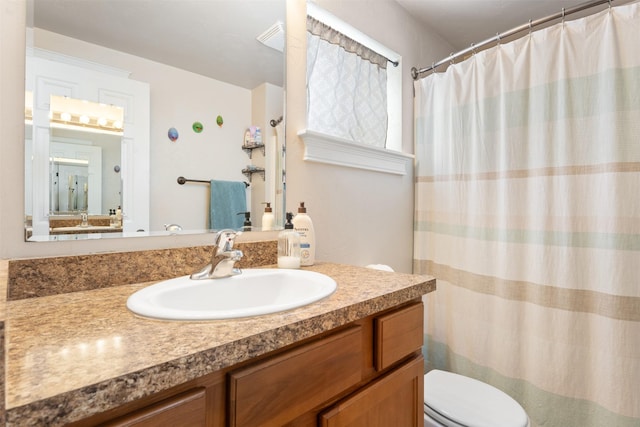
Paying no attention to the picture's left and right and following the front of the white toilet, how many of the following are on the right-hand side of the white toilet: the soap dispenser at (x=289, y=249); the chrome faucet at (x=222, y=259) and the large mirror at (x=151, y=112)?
3

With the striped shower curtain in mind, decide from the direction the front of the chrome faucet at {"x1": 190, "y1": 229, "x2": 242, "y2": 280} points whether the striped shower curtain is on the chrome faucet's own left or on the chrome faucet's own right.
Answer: on the chrome faucet's own left

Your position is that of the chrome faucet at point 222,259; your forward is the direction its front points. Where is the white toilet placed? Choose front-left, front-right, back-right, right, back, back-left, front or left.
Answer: front-left

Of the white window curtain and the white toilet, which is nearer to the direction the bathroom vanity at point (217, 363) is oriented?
the white toilet

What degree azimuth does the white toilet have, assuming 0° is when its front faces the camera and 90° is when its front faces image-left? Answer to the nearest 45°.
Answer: approximately 315°

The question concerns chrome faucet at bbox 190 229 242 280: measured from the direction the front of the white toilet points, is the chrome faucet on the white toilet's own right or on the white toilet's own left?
on the white toilet's own right

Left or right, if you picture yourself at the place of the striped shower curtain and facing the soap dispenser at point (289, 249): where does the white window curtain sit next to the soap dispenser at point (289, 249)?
right

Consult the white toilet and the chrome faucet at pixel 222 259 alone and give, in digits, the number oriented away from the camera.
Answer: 0

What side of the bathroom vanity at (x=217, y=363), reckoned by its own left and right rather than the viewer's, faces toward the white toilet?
left

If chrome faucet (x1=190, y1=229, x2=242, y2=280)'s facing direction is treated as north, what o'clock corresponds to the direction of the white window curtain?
The white window curtain is roughly at 9 o'clock from the chrome faucet.

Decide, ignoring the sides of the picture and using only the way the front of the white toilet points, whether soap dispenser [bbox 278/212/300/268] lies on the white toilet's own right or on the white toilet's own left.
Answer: on the white toilet's own right
